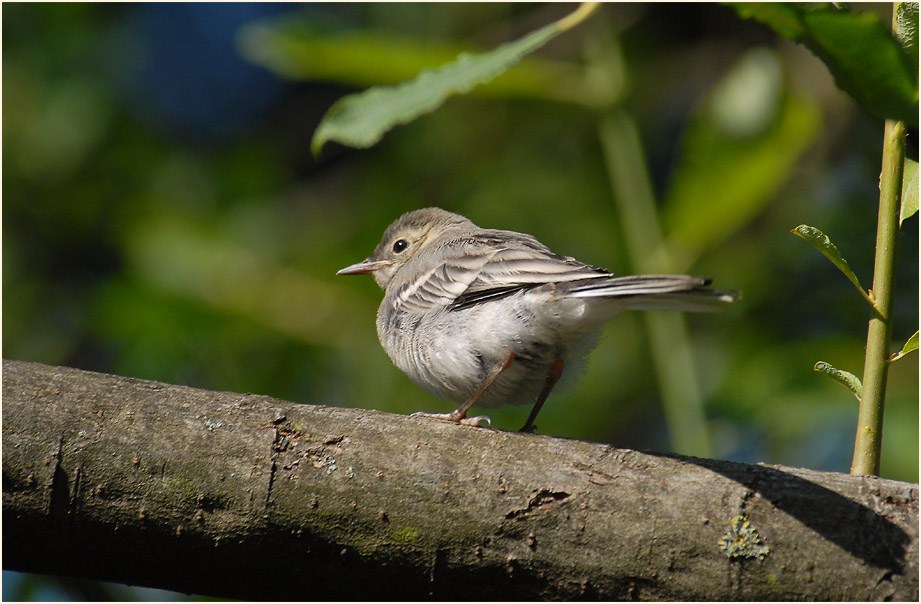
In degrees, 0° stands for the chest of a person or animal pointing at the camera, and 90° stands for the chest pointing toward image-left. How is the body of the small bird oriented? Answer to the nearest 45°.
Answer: approximately 90°

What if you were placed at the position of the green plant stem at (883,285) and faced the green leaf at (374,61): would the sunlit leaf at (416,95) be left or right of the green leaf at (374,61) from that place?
left

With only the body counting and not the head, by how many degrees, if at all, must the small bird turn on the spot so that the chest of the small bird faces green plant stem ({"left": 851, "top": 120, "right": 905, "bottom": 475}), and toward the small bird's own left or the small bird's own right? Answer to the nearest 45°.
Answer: approximately 135° to the small bird's own left
